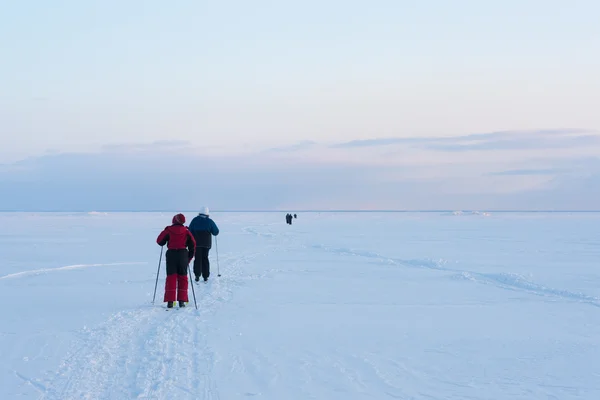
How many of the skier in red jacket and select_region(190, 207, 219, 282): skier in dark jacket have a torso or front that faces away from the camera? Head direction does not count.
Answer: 2

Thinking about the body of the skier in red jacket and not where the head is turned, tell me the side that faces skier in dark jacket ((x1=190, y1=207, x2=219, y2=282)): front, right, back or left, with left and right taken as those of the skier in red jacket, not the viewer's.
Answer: front

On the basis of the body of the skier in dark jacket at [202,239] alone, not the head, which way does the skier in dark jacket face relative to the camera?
away from the camera

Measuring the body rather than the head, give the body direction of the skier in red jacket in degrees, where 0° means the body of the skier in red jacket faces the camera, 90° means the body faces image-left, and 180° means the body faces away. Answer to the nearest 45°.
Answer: approximately 180°

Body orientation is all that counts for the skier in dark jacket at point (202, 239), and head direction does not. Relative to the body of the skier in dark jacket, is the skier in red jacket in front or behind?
behind
